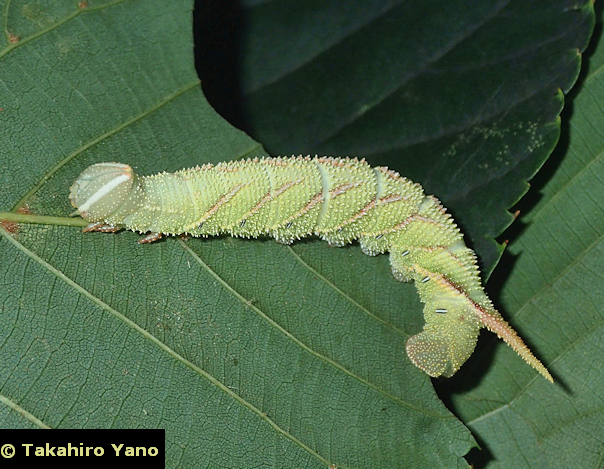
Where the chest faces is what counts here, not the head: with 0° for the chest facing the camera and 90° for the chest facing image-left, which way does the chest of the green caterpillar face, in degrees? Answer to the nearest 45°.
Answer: approximately 90°
